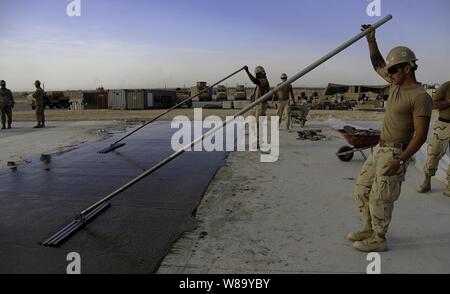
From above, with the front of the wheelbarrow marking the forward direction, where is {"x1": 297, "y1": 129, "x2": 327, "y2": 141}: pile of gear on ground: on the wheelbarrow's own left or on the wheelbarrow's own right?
on the wheelbarrow's own right

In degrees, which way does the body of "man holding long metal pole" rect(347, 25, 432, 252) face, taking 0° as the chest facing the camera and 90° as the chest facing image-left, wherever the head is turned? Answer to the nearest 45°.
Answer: approximately 45°

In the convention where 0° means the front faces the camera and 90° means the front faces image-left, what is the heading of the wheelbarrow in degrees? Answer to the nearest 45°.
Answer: approximately 90°

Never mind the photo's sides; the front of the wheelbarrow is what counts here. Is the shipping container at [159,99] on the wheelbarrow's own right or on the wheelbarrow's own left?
on the wheelbarrow's own right

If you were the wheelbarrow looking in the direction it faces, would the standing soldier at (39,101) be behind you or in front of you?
in front

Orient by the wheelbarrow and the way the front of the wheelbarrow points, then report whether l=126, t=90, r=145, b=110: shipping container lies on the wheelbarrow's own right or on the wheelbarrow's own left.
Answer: on the wheelbarrow's own right

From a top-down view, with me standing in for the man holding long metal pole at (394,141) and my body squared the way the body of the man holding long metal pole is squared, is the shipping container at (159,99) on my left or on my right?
on my right

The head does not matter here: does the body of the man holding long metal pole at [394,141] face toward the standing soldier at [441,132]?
no

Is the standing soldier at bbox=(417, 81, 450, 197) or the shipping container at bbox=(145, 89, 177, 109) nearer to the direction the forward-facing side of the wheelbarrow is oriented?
the shipping container

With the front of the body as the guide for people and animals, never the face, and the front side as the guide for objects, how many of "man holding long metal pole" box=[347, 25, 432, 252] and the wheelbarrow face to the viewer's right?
0

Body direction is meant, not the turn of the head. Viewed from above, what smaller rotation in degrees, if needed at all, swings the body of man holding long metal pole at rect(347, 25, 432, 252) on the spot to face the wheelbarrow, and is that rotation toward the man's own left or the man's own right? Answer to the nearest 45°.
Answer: approximately 135° to the man's own right
